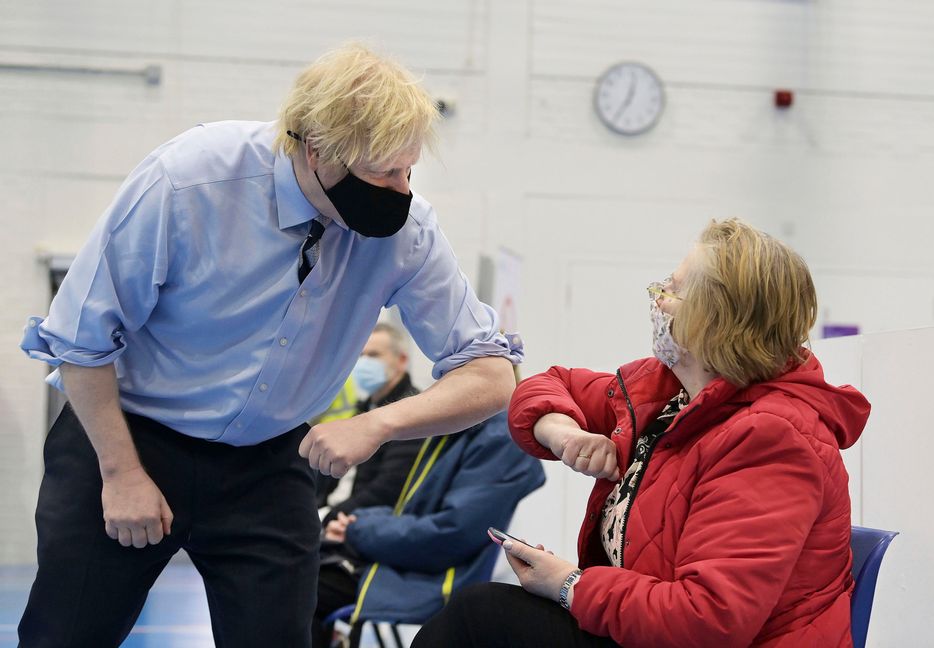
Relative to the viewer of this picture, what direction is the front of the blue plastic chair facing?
facing to the left of the viewer

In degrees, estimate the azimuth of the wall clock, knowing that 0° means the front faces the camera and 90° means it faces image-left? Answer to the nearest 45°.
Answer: approximately 0°

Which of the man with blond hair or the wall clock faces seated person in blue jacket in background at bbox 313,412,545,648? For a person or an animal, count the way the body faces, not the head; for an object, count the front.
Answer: the wall clock

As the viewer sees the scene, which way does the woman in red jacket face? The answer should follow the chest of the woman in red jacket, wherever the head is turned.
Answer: to the viewer's left
